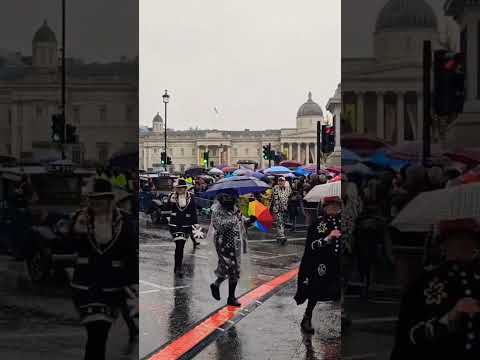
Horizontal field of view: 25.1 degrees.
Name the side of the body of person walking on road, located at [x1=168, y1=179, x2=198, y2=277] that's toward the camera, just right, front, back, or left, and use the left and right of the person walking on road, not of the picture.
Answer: front

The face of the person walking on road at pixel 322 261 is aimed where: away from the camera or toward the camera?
toward the camera

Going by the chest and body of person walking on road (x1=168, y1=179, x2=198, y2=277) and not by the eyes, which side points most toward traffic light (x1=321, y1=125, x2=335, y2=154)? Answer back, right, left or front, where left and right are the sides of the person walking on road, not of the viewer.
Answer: back
